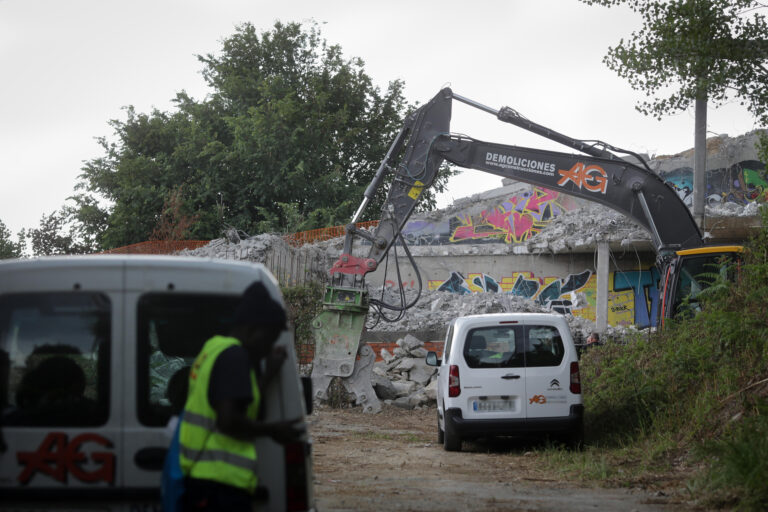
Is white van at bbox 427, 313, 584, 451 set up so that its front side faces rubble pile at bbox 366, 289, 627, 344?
yes

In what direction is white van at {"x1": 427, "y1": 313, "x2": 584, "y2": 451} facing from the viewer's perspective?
away from the camera

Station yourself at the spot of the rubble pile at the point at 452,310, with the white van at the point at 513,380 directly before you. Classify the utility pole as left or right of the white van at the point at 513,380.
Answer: left

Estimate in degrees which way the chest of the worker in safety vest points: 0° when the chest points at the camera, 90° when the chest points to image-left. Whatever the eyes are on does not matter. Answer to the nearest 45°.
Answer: approximately 270°

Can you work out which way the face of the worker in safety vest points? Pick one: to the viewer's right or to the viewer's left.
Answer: to the viewer's right

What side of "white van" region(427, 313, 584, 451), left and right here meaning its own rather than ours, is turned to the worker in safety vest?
back

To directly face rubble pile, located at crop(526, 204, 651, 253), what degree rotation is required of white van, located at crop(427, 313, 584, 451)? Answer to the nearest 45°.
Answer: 0° — it already faces it
